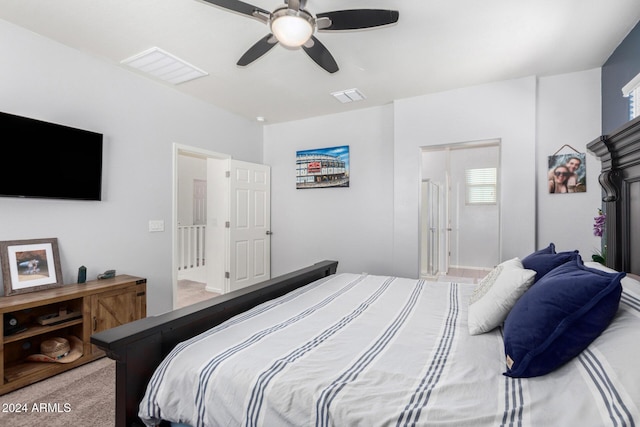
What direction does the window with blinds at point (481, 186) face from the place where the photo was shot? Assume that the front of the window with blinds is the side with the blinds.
facing the viewer

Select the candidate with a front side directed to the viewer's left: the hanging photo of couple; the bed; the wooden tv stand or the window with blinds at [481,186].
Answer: the bed

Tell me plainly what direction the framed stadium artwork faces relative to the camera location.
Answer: facing the viewer and to the left of the viewer

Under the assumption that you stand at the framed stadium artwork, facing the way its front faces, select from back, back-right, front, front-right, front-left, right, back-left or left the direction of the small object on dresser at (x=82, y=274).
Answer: front

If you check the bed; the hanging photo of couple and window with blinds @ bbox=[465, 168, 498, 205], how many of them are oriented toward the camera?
2

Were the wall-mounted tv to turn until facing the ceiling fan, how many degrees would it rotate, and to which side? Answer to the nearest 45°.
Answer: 0° — it already faces it

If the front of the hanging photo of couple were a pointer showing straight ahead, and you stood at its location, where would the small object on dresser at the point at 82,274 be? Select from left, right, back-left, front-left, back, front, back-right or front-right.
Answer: front-right

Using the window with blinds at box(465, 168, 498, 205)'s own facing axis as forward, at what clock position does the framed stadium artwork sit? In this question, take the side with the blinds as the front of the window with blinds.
The framed stadium artwork is roughly at 1 o'clock from the window with blinds.

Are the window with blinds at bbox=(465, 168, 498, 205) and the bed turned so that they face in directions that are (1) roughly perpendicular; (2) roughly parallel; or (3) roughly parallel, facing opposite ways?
roughly perpendicular

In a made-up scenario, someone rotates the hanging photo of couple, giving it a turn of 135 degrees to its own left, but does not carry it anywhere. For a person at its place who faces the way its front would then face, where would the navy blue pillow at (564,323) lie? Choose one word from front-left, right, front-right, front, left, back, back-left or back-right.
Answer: back-right

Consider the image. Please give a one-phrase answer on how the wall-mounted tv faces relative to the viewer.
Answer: facing the viewer and to the right of the viewer

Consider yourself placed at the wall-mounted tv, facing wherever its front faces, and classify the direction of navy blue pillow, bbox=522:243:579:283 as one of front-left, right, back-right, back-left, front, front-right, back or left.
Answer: front

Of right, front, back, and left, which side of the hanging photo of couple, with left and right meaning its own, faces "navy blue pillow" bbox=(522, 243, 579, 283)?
front

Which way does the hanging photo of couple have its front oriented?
toward the camera

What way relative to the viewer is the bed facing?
to the viewer's left

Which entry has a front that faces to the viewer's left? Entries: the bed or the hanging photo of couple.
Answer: the bed

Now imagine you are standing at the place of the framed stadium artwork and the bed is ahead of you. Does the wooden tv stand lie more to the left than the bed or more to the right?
right

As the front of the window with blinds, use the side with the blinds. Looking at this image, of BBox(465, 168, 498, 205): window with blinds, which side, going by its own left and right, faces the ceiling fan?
front
